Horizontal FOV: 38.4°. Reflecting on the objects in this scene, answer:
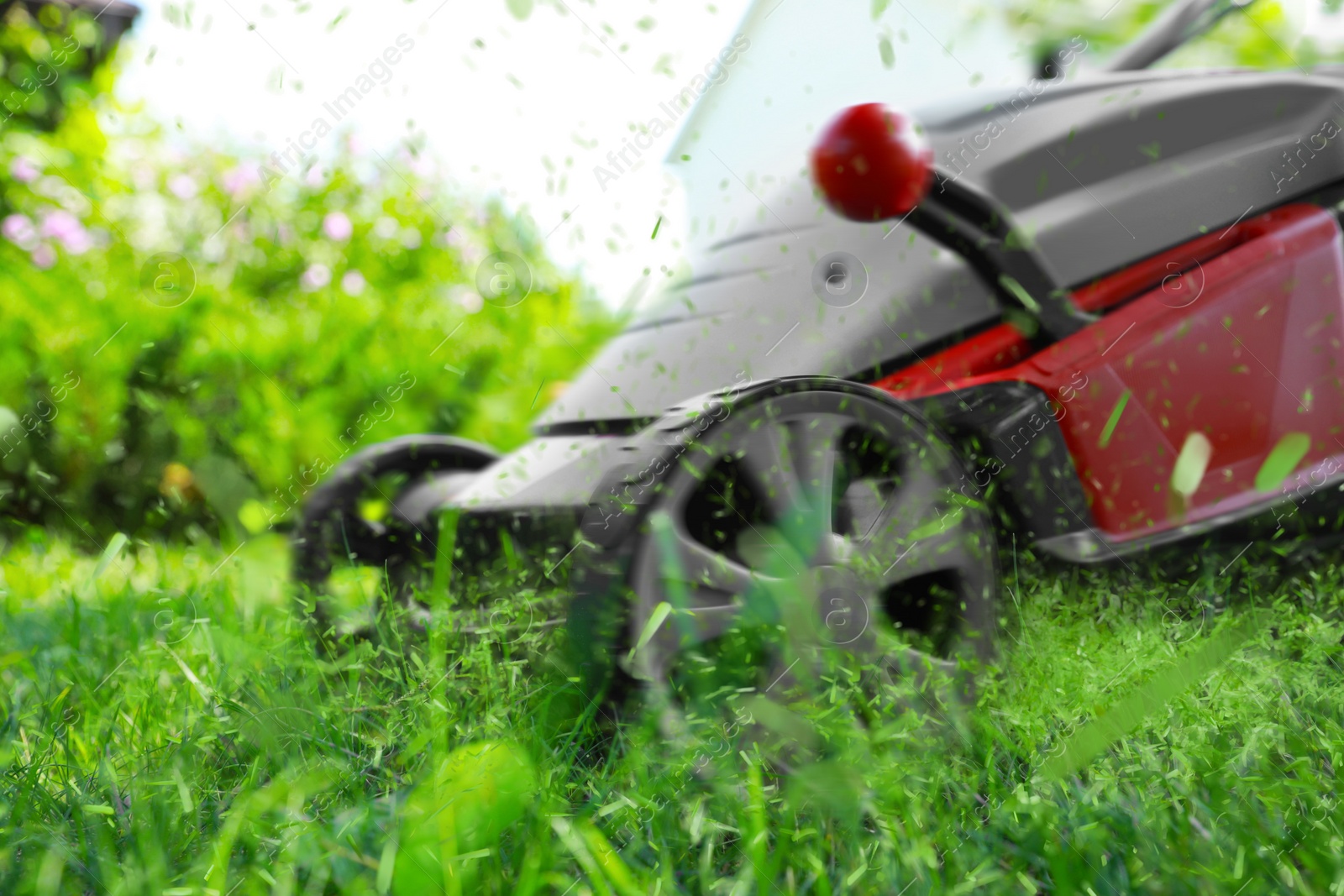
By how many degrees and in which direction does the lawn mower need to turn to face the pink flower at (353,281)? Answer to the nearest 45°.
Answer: approximately 90° to its right

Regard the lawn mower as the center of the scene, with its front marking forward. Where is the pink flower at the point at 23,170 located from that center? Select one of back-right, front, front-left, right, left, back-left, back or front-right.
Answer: right

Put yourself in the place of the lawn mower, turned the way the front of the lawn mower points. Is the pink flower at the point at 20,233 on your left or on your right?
on your right

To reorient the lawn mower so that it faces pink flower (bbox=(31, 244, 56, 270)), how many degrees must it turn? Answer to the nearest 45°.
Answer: approximately 90° to its right

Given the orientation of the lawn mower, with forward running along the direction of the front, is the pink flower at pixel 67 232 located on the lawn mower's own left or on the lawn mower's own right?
on the lawn mower's own right

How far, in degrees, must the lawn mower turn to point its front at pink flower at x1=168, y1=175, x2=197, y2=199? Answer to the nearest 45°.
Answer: approximately 90° to its right

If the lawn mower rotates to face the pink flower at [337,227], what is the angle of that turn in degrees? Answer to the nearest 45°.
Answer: approximately 90° to its right

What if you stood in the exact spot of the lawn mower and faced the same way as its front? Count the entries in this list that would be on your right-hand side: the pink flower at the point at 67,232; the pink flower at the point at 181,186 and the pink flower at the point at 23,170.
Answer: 3
